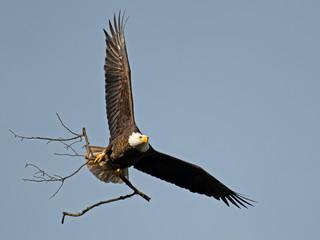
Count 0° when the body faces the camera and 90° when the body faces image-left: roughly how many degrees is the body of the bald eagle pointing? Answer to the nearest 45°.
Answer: approximately 315°
